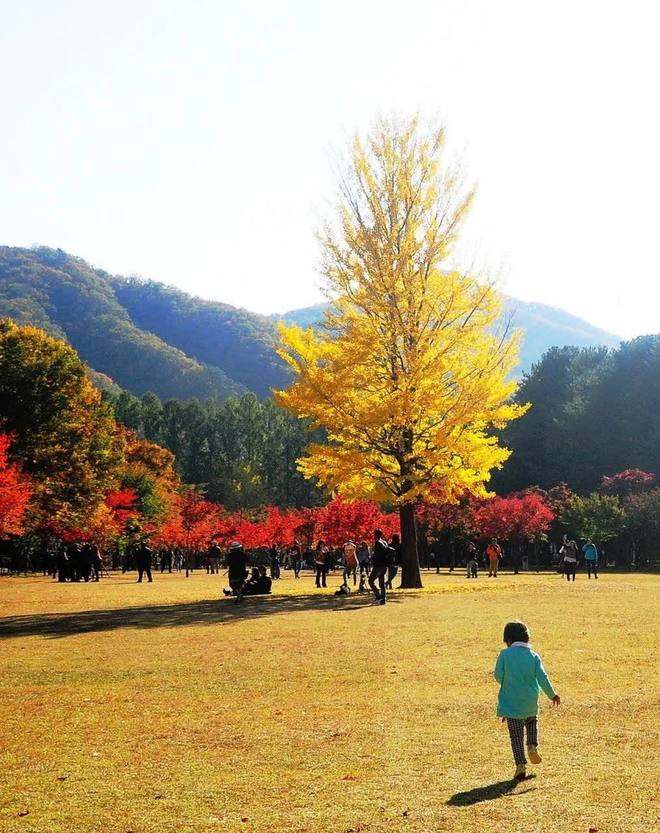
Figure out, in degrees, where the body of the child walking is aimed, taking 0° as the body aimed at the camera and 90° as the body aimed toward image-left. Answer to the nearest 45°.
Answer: approximately 180°

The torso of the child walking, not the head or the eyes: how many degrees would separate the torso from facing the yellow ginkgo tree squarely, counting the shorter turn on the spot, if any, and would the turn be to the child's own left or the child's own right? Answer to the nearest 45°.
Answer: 0° — they already face it

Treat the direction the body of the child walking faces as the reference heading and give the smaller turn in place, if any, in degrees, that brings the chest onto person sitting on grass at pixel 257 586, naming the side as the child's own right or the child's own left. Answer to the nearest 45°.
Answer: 0° — they already face them

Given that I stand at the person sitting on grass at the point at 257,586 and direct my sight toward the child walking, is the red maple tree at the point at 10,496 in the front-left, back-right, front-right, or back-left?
back-right
